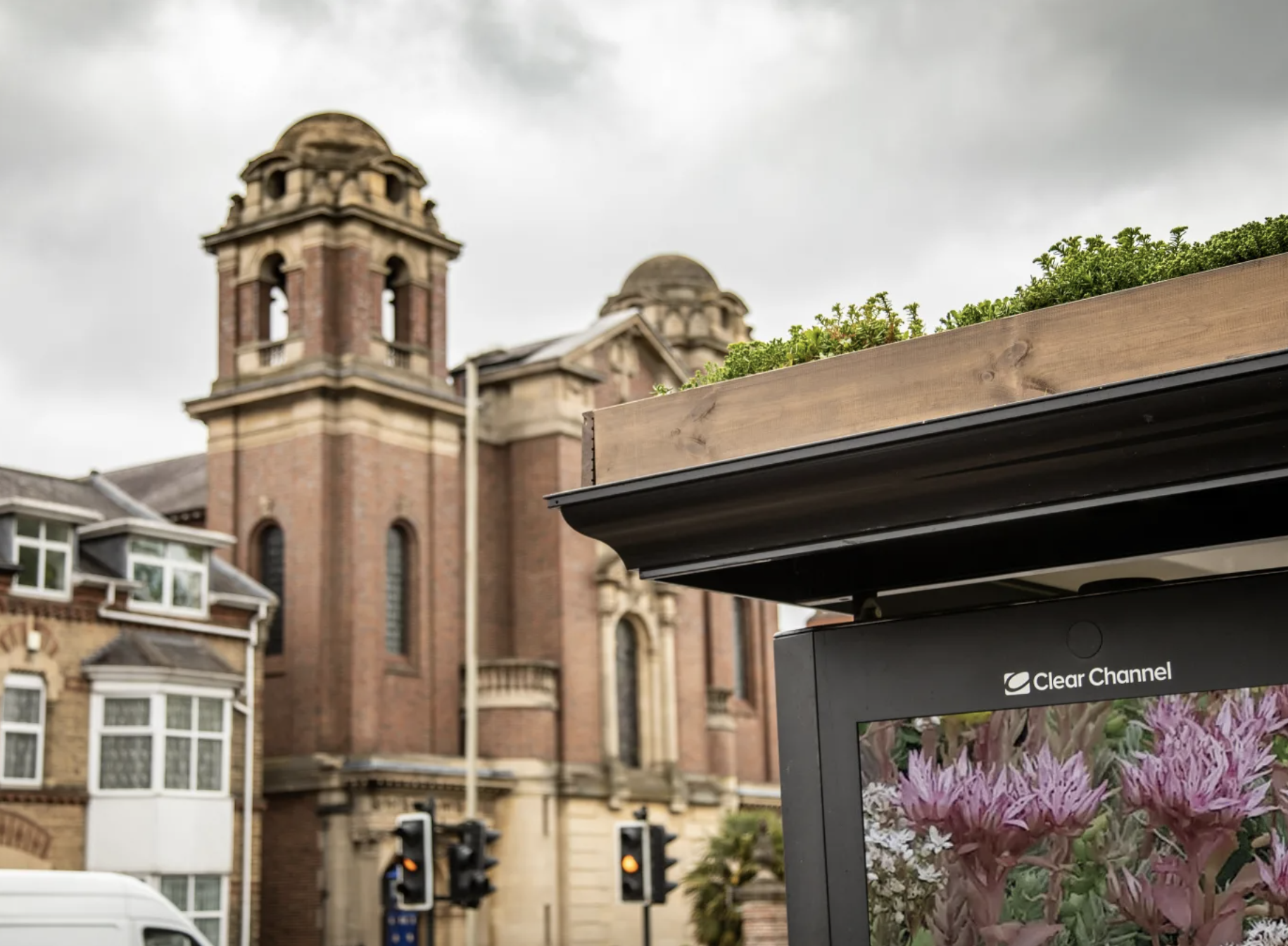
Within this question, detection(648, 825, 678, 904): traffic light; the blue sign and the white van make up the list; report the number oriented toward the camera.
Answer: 1

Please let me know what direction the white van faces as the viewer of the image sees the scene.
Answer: facing to the right of the viewer

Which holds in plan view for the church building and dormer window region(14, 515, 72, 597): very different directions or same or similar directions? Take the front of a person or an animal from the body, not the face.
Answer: same or similar directions

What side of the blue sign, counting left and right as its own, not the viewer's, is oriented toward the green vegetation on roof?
front

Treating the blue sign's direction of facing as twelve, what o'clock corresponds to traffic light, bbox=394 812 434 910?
The traffic light is roughly at 12 o'clock from the blue sign.

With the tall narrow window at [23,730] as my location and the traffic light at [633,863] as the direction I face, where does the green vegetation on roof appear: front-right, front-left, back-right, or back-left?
front-right

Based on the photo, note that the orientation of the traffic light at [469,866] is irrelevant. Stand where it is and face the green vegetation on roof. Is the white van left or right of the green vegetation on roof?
right

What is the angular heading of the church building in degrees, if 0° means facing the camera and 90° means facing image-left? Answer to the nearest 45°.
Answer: approximately 315°

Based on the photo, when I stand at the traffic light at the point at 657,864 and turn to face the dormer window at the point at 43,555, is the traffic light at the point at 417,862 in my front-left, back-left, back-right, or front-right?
front-left

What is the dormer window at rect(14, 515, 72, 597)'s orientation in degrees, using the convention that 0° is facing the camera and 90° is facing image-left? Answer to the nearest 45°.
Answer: approximately 315°

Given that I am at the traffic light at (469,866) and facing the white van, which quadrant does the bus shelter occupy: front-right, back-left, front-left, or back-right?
front-left

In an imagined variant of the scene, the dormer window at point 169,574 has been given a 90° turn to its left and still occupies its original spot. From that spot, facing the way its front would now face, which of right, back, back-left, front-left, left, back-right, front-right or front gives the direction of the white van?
back-right

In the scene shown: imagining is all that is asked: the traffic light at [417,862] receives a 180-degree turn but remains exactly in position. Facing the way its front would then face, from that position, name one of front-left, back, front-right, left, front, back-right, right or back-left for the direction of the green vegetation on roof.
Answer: back-right

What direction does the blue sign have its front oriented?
toward the camera
